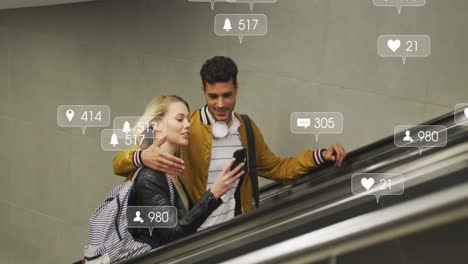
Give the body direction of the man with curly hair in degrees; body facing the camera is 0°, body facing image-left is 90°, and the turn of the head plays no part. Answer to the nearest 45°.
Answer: approximately 0°
